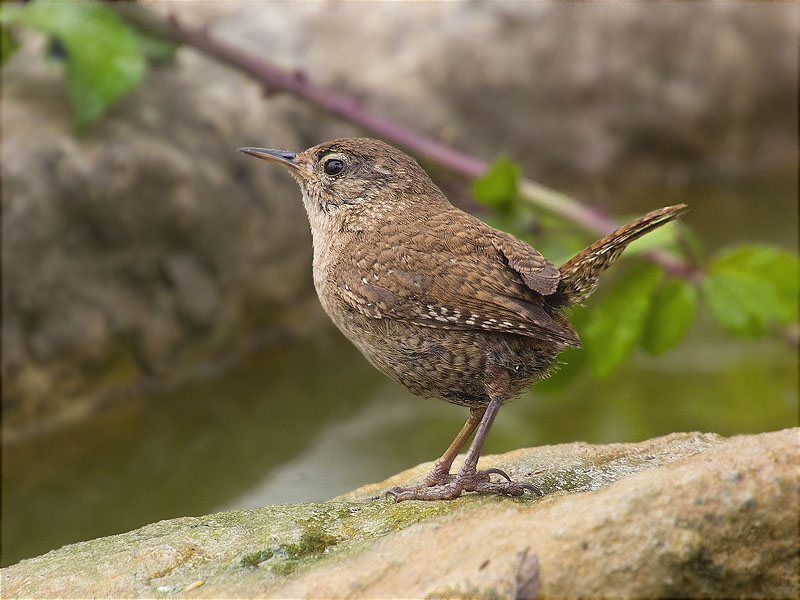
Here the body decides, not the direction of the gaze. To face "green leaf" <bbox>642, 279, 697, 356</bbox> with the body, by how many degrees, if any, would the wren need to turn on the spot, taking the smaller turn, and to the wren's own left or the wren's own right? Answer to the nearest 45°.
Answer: approximately 135° to the wren's own right

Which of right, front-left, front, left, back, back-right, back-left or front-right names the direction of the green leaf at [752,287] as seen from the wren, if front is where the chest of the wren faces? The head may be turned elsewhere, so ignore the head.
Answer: back-right

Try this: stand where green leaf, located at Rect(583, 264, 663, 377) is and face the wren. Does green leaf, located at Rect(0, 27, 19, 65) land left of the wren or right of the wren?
right

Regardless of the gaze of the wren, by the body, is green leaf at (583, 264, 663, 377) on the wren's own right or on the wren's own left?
on the wren's own right

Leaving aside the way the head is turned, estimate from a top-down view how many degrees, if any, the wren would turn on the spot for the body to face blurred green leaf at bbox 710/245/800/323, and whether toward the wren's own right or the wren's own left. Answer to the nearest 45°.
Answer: approximately 135° to the wren's own right

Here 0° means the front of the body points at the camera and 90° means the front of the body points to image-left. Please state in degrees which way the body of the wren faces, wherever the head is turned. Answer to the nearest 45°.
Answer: approximately 90°
